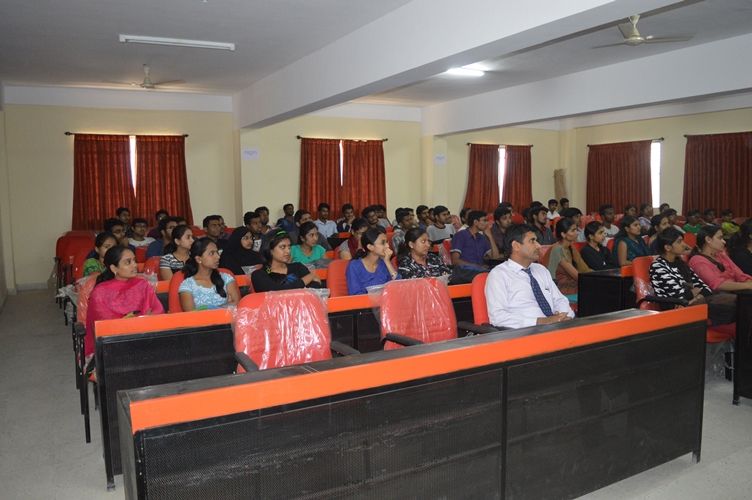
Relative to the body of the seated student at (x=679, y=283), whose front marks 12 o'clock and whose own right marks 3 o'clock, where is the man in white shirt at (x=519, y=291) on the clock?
The man in white shirt is roughly at 4 o'clock from the seated student.

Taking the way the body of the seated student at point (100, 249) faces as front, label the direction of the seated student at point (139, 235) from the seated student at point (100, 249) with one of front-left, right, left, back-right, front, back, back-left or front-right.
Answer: back-left

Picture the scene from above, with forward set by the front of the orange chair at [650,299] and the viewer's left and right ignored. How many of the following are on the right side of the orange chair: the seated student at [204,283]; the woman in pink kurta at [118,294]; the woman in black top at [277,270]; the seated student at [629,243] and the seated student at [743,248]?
3

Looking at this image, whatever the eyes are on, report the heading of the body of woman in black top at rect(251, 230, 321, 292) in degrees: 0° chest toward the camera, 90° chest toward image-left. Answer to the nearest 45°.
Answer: approximately 315°

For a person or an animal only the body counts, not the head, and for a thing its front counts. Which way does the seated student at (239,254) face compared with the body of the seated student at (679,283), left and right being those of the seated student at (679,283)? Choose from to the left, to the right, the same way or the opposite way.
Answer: the same way

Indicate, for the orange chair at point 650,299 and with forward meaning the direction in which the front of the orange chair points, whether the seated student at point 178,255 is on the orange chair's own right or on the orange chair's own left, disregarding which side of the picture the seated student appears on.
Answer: on the orange chair's own right

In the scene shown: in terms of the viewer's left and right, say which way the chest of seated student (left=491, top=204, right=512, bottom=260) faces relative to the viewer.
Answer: facing the viewer and to the right of the viewer

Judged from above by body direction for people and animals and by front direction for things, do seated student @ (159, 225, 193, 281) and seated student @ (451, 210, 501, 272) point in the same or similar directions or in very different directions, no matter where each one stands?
same or similar directions

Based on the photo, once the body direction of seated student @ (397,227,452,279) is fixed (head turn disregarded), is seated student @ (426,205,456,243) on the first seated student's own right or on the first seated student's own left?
on the first seated student's own left

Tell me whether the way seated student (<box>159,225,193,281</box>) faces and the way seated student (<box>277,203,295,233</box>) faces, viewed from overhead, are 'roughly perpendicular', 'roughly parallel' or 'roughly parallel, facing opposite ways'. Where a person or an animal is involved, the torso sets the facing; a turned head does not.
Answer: roughly parallel

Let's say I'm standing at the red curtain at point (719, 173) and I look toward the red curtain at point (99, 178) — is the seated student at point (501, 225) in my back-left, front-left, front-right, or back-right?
front-left

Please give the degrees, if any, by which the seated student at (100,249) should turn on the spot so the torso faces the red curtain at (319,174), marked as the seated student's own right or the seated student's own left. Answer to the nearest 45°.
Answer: approximately 90° to the seated student's own left

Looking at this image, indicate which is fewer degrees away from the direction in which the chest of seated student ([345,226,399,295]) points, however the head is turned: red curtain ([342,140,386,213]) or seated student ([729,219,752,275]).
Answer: the seated student

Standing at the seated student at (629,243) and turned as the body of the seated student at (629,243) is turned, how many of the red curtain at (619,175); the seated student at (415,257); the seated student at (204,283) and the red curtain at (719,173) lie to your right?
2

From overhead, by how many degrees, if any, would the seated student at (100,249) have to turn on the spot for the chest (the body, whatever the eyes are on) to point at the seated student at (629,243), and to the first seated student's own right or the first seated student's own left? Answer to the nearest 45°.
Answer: approximately 45° to the first seated student's own left
